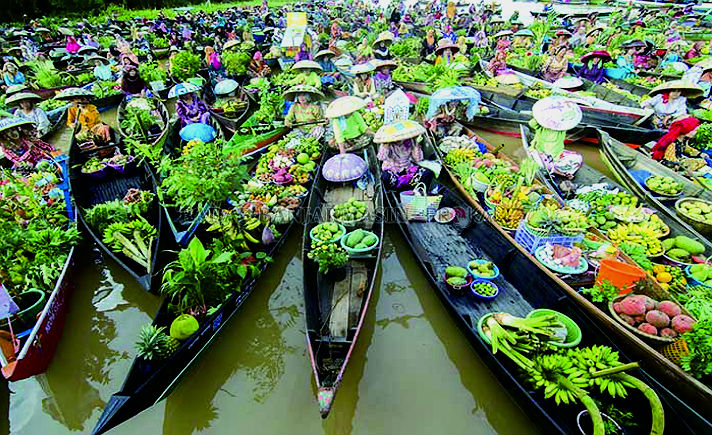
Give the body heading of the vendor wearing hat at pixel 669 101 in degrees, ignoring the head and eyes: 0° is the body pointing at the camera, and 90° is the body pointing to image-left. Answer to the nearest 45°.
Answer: approximately 45°

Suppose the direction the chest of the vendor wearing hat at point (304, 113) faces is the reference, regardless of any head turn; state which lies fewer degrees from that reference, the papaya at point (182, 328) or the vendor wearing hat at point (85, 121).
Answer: the papaya

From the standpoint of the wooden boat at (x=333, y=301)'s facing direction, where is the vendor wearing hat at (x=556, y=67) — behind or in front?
behind

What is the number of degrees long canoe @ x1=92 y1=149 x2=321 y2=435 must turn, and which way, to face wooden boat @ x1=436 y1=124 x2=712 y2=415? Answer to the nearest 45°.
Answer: approximately 90° to its left

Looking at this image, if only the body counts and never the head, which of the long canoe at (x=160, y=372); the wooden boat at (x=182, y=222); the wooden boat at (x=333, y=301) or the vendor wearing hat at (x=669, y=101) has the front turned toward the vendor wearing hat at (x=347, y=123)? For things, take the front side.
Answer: the vendor wearing hat at (x=669, y=101)

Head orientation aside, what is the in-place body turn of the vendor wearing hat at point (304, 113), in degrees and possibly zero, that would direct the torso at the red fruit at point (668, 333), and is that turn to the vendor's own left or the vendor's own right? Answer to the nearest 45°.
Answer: approximately 45° to the vendor's own left

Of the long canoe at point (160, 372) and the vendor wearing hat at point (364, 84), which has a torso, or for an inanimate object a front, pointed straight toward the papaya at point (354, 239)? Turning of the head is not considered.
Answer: the vendor wearing hat
